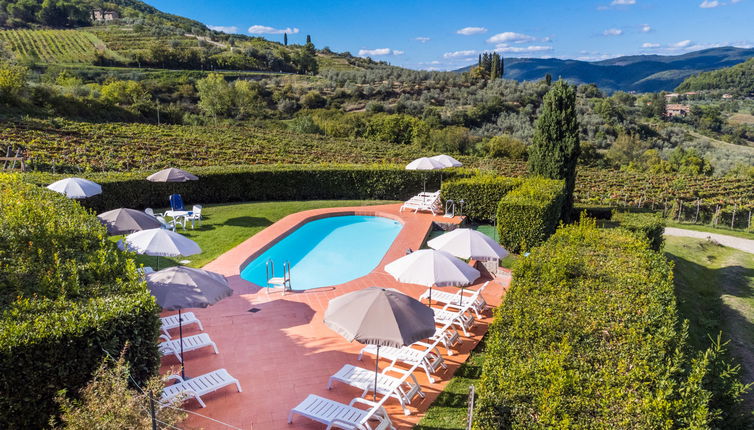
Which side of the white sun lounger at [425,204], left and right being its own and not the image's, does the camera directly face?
left

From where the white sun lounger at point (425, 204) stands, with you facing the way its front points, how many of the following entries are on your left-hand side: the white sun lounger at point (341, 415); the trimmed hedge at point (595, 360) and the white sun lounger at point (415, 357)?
3

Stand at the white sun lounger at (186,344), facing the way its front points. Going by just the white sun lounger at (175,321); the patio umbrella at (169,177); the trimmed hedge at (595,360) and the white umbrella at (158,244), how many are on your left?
3

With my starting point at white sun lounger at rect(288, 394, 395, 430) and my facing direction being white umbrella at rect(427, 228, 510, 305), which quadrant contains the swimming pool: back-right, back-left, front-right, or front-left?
front-left

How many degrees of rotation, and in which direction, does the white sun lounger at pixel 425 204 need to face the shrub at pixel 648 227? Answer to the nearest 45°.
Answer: approximately 135° to its left

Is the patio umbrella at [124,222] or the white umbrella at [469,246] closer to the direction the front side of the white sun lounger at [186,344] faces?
the white umbrella

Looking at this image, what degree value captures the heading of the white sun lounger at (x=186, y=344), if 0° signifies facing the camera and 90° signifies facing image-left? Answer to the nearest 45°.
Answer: approximately 270°
